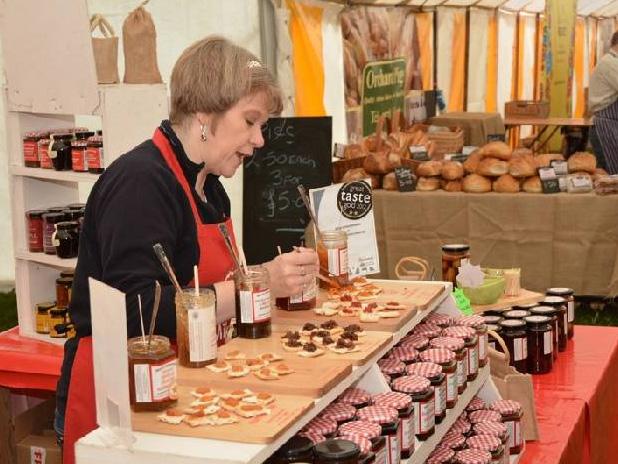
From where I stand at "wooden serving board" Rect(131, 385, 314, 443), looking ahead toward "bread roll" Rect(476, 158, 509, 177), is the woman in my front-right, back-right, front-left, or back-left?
front-left

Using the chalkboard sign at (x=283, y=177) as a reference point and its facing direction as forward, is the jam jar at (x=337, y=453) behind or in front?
in front

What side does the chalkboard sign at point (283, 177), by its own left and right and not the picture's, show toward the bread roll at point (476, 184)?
left

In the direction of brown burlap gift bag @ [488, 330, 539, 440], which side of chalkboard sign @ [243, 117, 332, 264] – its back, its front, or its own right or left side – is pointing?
front

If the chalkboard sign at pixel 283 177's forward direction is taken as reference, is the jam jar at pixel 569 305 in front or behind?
in front

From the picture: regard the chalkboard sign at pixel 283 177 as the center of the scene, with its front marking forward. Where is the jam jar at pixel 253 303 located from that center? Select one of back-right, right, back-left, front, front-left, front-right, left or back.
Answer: front

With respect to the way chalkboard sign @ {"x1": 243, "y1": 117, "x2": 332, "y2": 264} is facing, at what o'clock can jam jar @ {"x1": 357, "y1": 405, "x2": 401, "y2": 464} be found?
The jam jar is roughly at 12 o'clock from the chalkboard sign.

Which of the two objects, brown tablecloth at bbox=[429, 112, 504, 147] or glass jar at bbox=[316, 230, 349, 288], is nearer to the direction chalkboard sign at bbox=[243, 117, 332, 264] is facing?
the glass jar

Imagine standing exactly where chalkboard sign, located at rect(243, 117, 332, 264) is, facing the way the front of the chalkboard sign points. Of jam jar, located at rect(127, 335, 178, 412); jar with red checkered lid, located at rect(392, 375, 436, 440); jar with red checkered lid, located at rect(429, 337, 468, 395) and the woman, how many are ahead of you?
4

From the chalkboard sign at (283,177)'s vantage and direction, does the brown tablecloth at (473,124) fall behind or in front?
behind

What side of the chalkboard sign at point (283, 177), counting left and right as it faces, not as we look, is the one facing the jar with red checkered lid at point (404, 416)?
front

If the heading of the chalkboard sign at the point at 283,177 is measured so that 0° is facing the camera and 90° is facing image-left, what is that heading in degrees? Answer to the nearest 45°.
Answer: approximately 0°

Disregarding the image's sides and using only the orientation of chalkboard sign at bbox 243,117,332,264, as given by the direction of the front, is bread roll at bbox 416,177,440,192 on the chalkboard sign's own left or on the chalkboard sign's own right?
on the chalkboard sign's own left

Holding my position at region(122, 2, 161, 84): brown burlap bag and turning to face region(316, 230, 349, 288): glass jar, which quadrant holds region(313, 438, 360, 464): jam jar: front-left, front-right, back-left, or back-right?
front-right

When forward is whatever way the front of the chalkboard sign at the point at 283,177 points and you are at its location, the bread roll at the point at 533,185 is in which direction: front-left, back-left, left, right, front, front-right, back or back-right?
left

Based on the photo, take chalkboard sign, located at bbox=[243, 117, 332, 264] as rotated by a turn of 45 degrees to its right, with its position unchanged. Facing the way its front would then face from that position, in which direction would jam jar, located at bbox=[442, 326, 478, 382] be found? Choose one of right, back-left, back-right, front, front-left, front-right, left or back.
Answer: front-left
